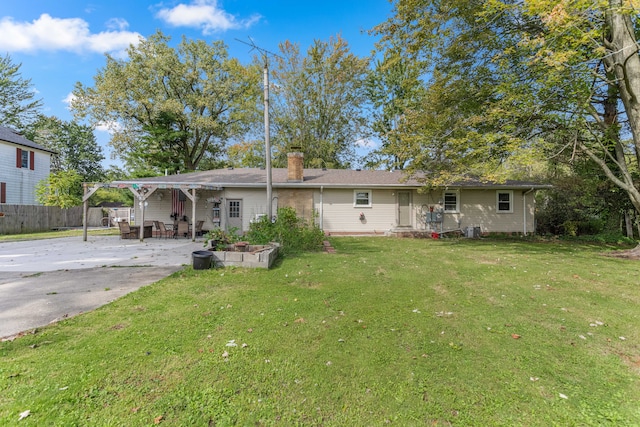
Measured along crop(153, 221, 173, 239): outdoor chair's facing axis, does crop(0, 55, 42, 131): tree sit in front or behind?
behind

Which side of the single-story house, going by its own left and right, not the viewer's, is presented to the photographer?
back

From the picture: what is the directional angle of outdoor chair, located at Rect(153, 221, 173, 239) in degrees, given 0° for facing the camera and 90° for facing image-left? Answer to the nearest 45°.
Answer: approximately 315°

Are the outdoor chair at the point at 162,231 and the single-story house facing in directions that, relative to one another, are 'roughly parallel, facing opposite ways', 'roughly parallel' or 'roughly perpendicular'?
roughly perpendicular

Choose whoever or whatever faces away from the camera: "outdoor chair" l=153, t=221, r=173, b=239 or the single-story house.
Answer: the single-story house

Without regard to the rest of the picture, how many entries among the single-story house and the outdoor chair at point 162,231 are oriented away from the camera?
1
